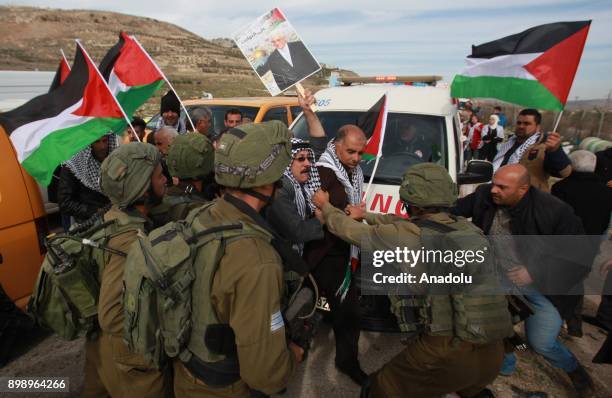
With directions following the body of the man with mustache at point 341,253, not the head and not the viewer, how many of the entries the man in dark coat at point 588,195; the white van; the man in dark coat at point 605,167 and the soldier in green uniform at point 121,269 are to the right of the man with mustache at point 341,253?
1

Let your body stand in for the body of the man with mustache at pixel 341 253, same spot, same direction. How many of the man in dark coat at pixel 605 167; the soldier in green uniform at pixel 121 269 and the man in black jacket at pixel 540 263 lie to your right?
1

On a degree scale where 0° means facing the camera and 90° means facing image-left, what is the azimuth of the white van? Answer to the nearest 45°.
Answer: approximately 0°

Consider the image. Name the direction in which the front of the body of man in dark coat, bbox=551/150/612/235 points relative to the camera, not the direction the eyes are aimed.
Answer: away from the camera

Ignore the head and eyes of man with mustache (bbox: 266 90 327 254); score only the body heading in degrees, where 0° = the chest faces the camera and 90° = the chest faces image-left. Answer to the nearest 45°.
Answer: approximately 315°

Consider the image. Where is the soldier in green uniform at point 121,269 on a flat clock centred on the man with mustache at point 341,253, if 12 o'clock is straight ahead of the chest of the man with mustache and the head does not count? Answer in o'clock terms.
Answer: The soldier in green uniform is roughly at 3 o'clock from the man with mustache.

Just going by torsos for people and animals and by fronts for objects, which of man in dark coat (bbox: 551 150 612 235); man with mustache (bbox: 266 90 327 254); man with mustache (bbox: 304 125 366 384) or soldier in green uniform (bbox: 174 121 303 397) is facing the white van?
the soldier in green uniform

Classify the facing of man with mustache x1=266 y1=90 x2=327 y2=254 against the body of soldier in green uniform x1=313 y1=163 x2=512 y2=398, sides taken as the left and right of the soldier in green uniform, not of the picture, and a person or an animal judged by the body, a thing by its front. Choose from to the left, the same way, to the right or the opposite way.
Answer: the opposite way

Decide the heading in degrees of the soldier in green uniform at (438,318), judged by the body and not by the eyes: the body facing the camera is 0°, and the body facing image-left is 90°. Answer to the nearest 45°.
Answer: approximately 135°

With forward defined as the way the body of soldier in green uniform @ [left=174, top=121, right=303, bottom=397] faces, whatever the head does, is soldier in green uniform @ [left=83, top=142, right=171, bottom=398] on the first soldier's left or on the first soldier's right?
on the first soldier's left
